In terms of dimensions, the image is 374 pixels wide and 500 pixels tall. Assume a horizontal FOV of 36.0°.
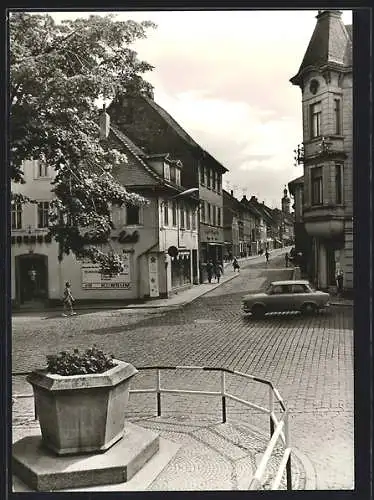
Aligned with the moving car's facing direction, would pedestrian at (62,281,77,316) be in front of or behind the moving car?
in front

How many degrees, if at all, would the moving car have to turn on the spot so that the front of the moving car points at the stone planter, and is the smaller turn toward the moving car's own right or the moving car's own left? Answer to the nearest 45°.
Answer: approximately 45° to the moving car's own left

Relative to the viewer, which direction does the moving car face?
to the viewer's left
